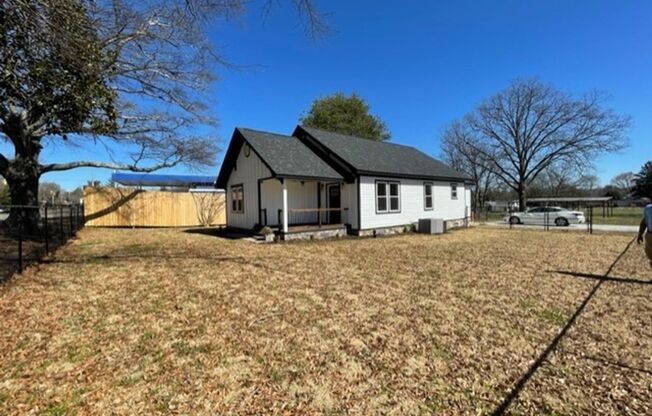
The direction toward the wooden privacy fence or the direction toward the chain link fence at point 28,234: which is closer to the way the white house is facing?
the chain link fence

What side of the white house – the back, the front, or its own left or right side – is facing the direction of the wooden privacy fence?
right

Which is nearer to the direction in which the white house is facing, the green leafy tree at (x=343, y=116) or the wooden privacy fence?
the wooden privacy fence

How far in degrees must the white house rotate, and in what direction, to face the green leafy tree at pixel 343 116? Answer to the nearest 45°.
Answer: approximately 135° to its right

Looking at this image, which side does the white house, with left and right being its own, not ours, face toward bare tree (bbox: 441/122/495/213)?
back

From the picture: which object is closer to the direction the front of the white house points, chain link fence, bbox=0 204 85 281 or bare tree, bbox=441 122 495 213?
the chain link fence

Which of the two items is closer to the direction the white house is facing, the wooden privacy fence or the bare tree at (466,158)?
the wooden privacy fence

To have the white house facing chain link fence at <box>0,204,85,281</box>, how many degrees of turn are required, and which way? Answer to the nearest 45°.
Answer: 0° — it already faces it

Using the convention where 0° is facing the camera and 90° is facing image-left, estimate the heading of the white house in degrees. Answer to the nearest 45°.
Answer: approximately 45°
